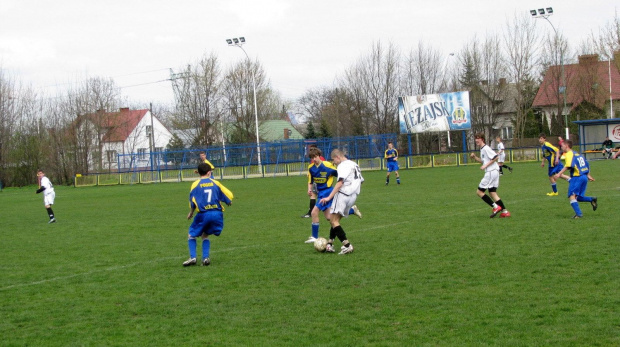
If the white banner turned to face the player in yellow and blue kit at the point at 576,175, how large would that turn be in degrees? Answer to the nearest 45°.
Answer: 0° — it already faces them

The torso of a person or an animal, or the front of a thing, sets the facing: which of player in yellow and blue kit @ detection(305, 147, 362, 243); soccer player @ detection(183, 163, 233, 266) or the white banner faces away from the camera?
the soccer player

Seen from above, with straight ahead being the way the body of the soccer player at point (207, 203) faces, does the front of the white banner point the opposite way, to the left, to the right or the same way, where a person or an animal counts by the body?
the opposite way

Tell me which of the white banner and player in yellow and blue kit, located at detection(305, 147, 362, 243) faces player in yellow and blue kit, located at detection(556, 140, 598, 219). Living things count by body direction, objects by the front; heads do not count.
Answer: the white banner

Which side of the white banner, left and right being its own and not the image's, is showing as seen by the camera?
front

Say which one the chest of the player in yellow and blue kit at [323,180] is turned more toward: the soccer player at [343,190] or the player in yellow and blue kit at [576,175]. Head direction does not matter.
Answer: the soccer player

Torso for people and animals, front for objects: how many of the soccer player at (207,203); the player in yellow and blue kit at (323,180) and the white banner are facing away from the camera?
1

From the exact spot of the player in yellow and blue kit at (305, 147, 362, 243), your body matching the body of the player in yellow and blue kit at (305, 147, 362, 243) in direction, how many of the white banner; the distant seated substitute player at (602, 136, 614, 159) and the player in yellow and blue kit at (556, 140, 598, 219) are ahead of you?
0

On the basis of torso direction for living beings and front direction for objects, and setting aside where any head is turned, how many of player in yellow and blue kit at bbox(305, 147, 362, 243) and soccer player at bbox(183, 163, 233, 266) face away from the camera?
1

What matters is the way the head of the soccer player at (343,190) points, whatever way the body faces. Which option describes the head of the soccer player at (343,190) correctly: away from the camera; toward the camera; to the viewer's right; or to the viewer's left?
to the viewer's left

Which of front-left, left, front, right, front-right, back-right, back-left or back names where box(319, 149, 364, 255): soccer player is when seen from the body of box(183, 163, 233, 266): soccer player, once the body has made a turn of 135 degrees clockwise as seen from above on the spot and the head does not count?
front-left

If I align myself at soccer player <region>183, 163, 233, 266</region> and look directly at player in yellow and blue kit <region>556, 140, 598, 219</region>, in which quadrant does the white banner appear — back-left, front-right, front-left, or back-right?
front-left

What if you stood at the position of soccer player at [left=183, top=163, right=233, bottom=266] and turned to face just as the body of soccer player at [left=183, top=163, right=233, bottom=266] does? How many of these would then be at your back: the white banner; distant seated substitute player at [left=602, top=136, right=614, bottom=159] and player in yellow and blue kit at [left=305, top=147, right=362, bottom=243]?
0

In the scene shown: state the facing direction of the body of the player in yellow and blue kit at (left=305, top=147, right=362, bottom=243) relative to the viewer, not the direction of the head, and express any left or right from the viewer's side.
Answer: facing the viewer and to the left of the viewer

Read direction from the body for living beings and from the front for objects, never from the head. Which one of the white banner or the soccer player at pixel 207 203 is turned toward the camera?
the white banner

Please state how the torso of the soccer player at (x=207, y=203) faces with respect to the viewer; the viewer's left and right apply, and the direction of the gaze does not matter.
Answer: facing away from the viewer

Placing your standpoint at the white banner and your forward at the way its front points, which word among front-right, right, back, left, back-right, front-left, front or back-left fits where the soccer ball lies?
front

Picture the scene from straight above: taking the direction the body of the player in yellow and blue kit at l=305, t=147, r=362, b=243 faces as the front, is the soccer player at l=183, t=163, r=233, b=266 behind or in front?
in front

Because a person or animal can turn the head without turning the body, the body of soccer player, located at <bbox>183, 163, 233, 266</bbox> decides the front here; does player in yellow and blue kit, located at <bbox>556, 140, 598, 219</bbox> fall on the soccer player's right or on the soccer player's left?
on the soccer player's right
